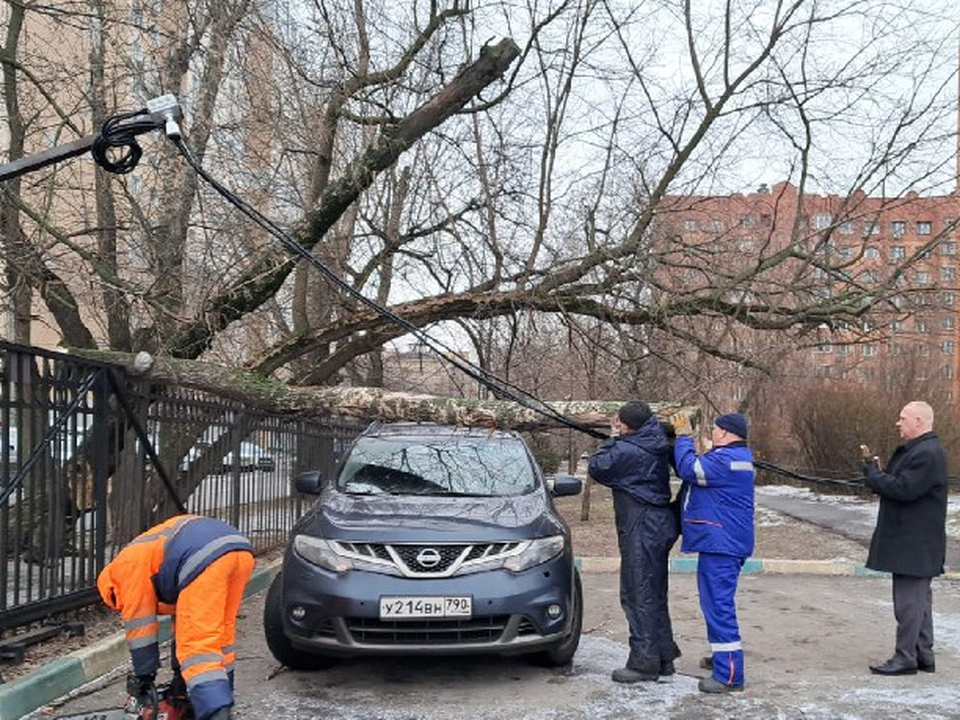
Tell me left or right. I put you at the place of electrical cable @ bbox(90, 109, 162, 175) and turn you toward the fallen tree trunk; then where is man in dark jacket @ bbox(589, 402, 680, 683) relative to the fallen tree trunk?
right

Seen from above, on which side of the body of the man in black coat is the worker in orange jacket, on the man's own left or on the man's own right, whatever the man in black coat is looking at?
on the man's own left

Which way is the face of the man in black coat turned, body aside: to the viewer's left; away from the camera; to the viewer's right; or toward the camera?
to the viewer's left

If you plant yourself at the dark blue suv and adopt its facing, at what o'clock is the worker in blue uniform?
The worker in blue uniform is roughly at 11 o'clock from the dark blue suv.

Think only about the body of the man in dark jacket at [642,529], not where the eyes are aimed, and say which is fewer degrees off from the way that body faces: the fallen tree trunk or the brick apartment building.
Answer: the fallen tree trunk

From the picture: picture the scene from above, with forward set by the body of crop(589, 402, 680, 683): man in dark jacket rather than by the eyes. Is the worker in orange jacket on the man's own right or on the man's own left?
on the man's own left

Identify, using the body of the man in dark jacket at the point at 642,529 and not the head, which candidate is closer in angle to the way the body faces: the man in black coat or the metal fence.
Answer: the metal fence

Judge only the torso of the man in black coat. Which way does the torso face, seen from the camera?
to the viewer's left

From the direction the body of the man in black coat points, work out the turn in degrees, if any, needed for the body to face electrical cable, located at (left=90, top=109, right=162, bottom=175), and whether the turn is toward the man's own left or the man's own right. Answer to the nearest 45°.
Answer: approximately 45° to the man's own left
